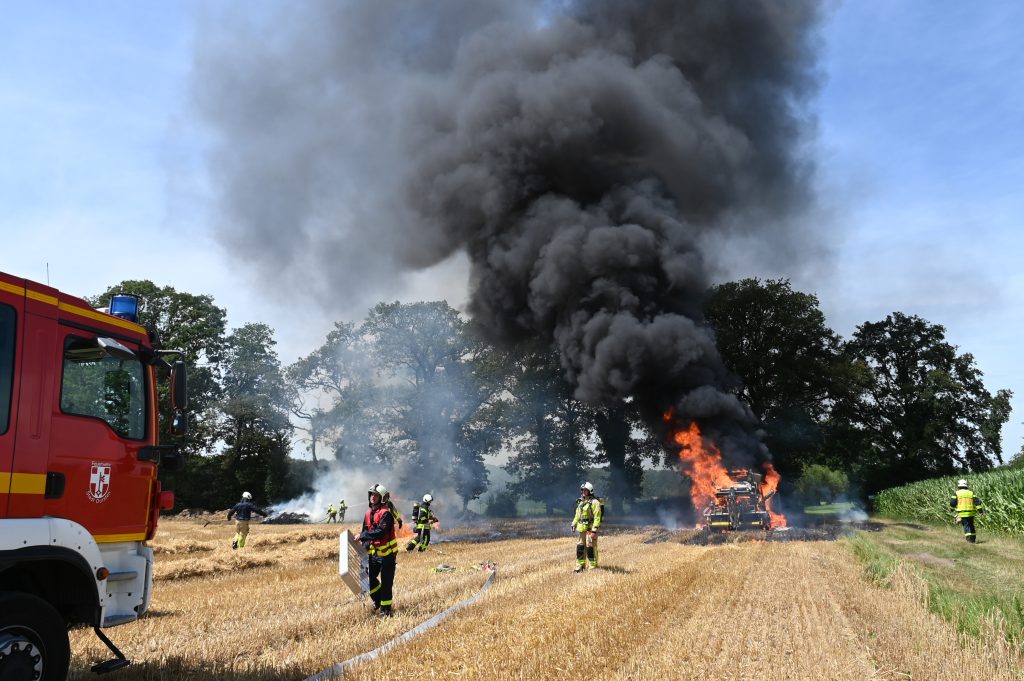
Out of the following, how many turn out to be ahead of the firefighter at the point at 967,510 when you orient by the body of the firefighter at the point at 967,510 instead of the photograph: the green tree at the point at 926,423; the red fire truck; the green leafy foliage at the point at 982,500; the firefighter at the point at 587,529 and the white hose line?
2

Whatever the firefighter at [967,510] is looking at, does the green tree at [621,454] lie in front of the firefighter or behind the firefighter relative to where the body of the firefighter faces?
in front

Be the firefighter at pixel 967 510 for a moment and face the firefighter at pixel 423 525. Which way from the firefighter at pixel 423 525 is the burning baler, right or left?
right

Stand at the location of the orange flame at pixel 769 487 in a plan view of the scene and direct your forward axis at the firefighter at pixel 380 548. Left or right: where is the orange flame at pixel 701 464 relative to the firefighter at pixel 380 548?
right

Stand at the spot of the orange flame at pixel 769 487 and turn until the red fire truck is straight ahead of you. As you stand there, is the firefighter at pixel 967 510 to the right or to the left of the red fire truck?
left
